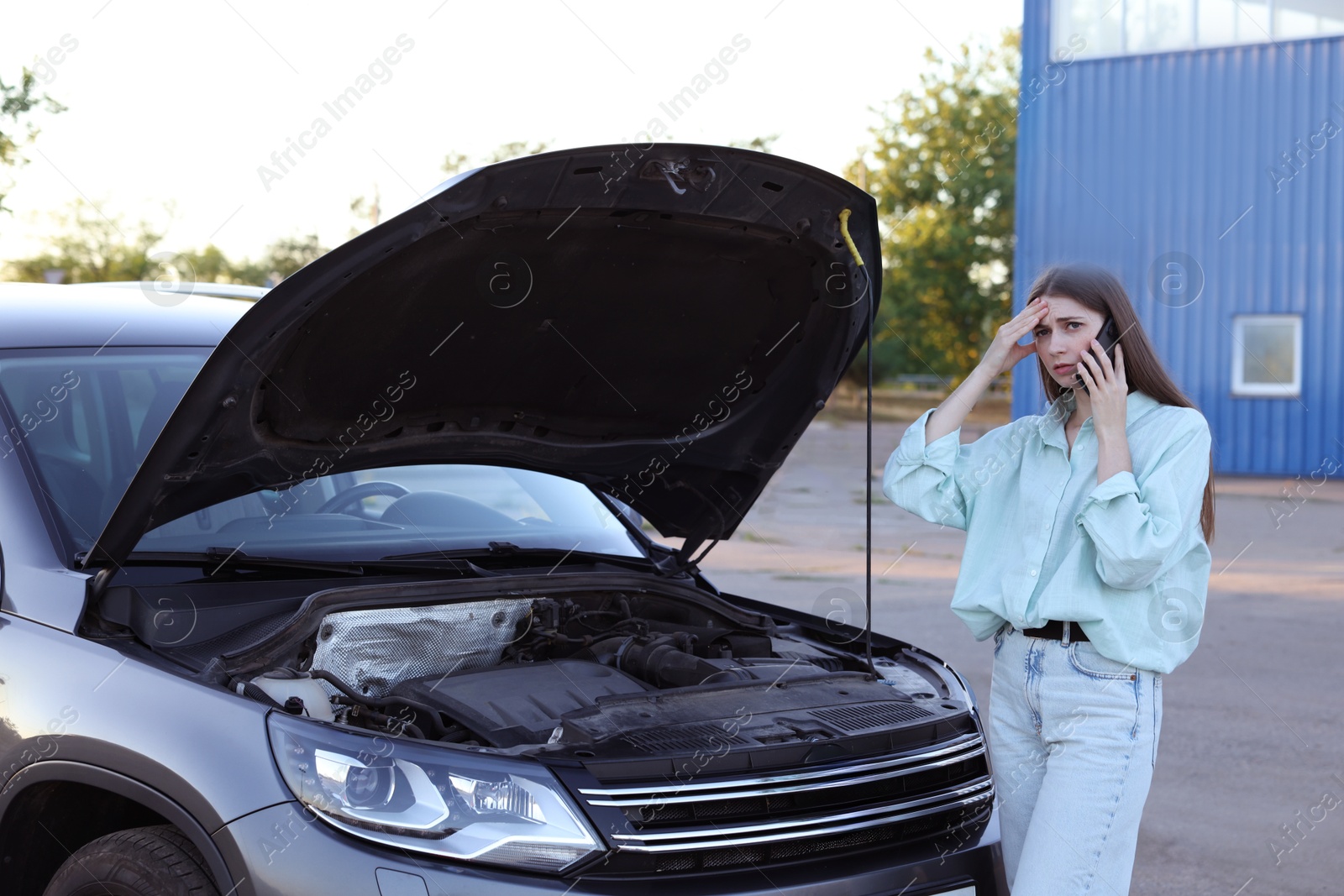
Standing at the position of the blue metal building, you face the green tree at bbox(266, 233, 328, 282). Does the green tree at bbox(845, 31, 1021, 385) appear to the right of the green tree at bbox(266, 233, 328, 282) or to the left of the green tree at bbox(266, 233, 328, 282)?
right

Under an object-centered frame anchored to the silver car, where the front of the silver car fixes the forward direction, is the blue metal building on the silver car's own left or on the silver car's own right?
on the silver car's own left

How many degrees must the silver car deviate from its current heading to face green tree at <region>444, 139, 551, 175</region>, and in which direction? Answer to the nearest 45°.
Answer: approximately 135° to its left

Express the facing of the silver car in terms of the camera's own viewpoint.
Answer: facing the viewer and to the right of the viewer

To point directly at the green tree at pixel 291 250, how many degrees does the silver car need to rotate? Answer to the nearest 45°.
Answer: approximately 135° to its left

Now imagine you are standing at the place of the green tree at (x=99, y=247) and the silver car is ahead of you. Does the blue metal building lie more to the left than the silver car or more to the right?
left

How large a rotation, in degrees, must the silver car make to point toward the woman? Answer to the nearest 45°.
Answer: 0° — it already faces them

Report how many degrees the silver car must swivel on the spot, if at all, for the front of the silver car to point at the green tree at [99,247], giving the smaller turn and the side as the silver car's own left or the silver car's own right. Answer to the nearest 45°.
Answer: approximately 135° to the silver car's own left
